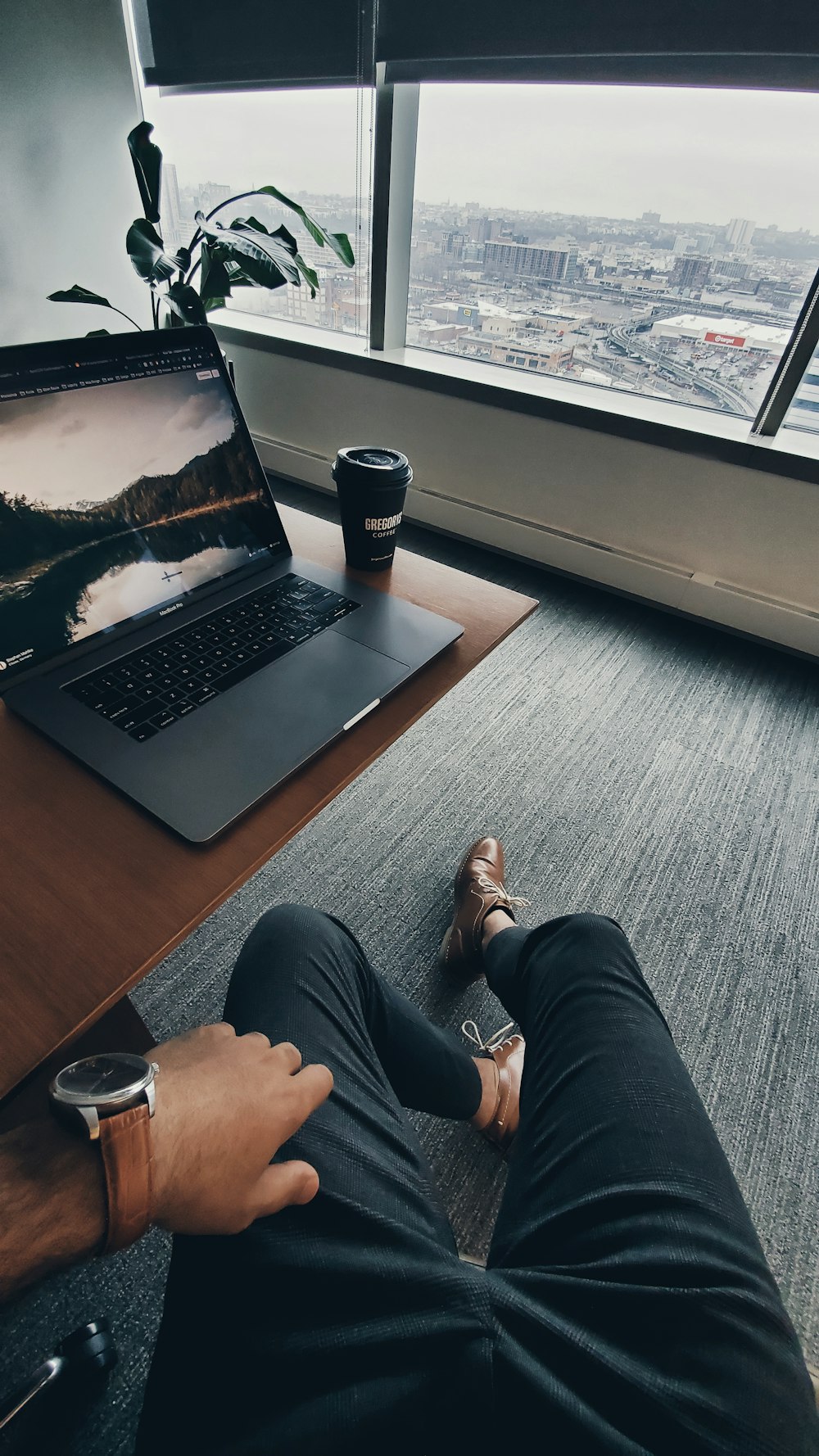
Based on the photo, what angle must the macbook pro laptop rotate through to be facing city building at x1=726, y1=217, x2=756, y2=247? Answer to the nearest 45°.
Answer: approximately 90° to its left

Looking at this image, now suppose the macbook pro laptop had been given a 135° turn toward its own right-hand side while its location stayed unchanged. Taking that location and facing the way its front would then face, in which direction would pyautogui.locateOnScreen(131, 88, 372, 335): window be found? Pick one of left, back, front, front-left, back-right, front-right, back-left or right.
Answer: right

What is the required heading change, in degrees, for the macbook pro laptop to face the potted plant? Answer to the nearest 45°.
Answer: approximately 135° to its left

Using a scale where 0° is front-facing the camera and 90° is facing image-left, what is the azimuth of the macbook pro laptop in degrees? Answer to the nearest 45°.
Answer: approximately 315°

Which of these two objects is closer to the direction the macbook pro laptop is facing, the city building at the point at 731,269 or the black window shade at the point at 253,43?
the city building

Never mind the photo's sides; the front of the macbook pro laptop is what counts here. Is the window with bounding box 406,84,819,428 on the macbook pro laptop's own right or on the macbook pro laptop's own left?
on the macbook pro laptop's own left

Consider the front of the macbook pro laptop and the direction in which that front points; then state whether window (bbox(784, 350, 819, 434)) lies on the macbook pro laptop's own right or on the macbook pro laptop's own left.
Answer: on the macbook pro laptop's own left

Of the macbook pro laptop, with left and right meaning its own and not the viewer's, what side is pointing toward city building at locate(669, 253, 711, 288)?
left

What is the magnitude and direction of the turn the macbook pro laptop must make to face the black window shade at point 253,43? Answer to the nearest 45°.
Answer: approximately 135° to its left
